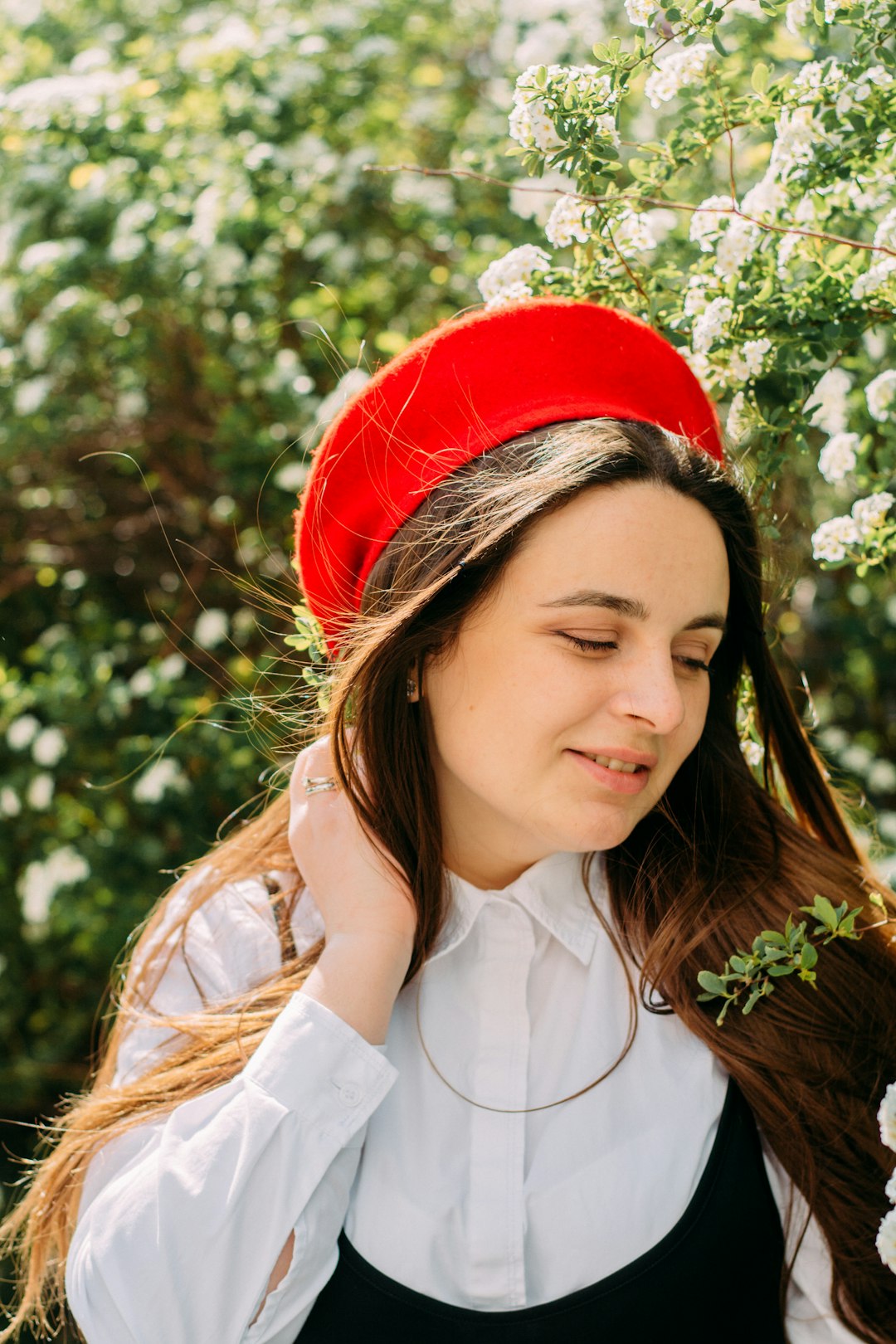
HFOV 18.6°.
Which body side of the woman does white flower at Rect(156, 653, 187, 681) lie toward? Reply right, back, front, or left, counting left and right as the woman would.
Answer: back

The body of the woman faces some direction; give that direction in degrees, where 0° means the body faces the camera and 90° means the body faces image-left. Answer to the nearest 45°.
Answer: approximately 0°

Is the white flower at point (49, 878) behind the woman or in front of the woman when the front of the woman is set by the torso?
behind
